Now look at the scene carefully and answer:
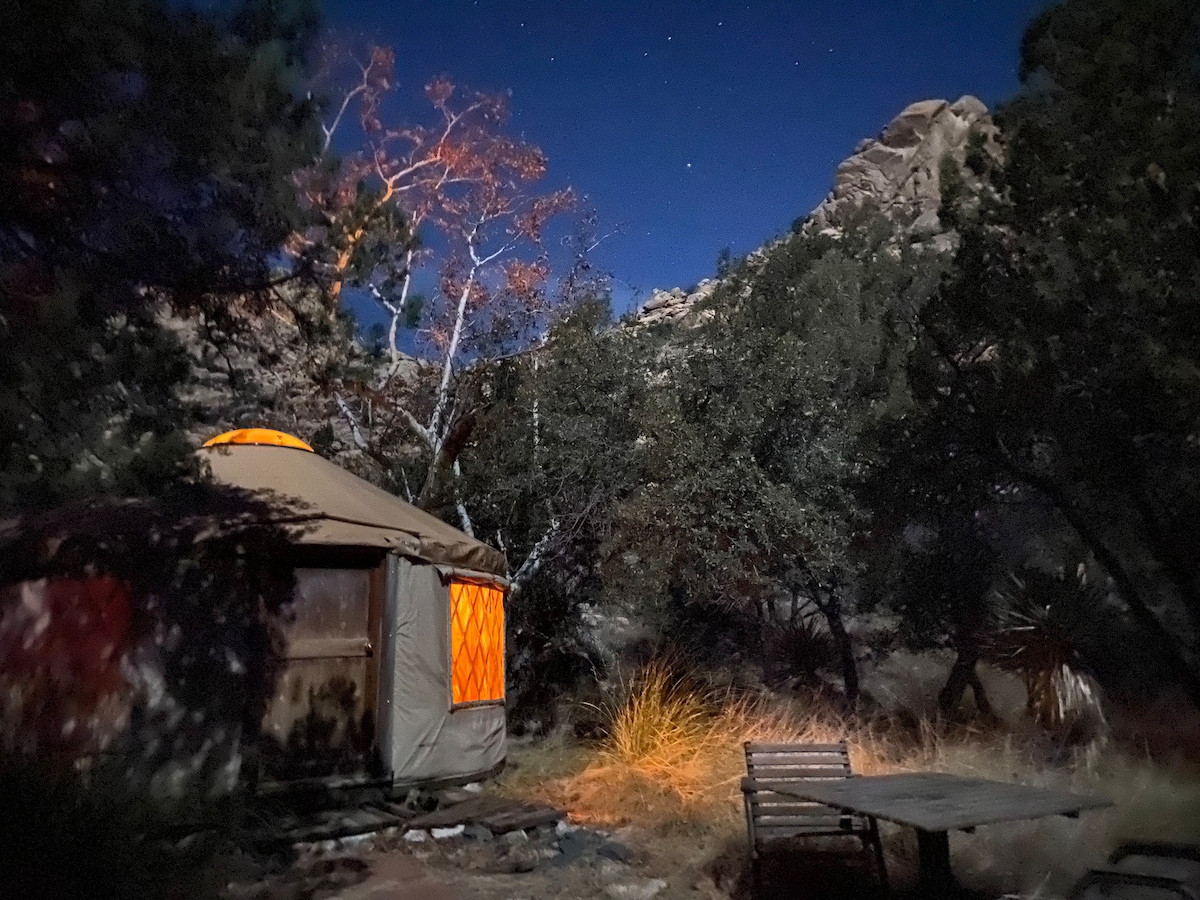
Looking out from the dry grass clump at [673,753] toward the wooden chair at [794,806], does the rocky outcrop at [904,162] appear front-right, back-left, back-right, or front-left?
back-left

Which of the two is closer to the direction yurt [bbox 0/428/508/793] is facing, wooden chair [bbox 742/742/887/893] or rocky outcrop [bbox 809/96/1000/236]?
the wooden chair

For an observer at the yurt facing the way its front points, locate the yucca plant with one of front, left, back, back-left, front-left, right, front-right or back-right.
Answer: left

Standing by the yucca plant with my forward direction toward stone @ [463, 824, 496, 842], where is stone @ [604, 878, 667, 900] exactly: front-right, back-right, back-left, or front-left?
front-left

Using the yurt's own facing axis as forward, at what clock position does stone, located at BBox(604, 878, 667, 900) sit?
The stone is roughly at 11 o'clock from the yurt.

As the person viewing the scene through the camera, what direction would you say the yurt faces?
facing the viewer
